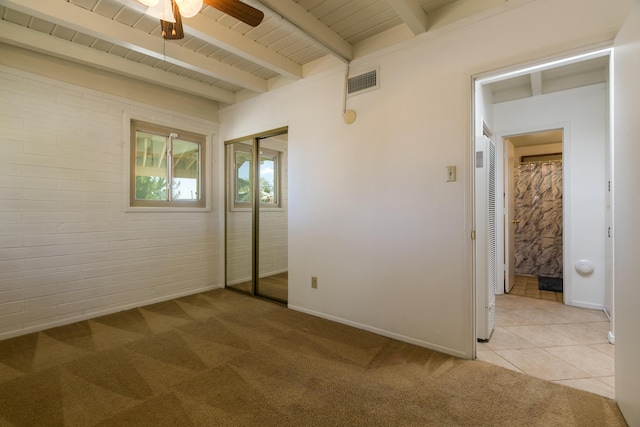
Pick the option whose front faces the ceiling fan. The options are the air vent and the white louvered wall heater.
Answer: the air vent

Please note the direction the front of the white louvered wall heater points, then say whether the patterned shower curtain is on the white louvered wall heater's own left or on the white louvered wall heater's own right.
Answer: on the white louvered wall heater's own left

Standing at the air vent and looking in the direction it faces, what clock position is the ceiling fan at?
The ceiling fan is roughly at 12 o'clock from the air vent.

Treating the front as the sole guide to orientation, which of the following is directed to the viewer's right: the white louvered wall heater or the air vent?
the white louvered wall heater

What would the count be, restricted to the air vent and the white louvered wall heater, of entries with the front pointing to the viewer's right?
1

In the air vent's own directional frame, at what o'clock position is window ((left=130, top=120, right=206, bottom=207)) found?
The window is roughly at 2 o'clock from the air vent.

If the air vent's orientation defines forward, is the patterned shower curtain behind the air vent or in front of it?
behind

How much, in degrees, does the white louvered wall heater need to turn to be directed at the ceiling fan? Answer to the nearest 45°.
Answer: approximately 135° to its right

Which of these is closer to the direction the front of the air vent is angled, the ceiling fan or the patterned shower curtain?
the ceiling fan

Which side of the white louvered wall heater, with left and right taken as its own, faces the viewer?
right

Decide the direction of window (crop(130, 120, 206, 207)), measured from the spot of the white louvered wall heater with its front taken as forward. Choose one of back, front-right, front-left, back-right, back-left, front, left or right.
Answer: back

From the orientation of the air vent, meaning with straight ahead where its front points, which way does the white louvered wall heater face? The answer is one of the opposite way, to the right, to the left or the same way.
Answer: to the left

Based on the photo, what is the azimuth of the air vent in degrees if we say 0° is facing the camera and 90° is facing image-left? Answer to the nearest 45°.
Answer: approximately 45°
